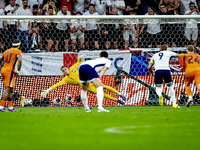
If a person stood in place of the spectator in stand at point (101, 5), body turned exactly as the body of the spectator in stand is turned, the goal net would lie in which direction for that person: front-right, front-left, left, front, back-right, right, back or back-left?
front

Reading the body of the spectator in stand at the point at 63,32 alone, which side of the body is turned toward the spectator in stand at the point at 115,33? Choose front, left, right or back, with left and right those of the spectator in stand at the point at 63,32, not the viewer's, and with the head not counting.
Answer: left

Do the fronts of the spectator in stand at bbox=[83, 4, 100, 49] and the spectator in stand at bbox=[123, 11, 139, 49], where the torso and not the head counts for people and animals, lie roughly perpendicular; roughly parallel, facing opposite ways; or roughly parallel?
roughly parallel

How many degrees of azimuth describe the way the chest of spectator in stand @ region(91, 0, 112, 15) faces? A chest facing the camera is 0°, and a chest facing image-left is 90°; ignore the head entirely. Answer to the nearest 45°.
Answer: approximately 0°

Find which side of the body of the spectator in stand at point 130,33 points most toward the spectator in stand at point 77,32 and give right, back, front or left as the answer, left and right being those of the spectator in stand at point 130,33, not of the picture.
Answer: right

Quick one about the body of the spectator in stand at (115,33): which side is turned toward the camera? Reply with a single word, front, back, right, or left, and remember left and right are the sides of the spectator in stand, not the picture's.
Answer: front

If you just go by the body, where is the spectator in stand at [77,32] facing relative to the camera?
toward the camera

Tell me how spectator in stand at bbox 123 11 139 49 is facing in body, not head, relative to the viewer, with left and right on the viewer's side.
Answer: facing the viewer

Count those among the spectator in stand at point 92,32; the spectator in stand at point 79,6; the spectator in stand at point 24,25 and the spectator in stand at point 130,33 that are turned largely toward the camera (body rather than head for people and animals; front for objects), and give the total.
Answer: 4

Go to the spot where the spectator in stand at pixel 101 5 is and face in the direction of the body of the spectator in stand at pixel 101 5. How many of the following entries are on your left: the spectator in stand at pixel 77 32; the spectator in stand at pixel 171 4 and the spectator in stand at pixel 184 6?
2

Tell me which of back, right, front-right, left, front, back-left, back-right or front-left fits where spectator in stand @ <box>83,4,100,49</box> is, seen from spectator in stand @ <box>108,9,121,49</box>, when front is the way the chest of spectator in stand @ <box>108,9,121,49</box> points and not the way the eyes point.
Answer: right

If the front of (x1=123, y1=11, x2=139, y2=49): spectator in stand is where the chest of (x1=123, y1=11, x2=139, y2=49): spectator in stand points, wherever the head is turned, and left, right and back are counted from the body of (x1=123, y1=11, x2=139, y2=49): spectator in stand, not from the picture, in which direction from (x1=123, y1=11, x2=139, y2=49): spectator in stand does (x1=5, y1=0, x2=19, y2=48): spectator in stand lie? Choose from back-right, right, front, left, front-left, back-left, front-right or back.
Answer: right

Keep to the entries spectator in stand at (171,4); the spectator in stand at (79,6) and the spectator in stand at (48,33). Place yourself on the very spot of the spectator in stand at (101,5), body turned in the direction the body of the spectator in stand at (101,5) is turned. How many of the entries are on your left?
1
